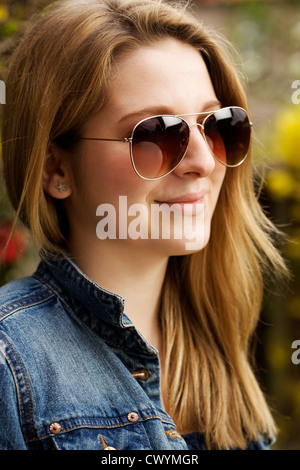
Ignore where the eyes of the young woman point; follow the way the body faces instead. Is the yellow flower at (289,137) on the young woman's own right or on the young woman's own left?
on the young woman's own left

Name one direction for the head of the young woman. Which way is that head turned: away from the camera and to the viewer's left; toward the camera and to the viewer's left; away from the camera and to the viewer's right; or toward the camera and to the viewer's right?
toward the camera and to the viewer's right

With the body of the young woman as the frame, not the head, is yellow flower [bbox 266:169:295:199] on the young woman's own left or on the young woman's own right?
on the young woman's own left
